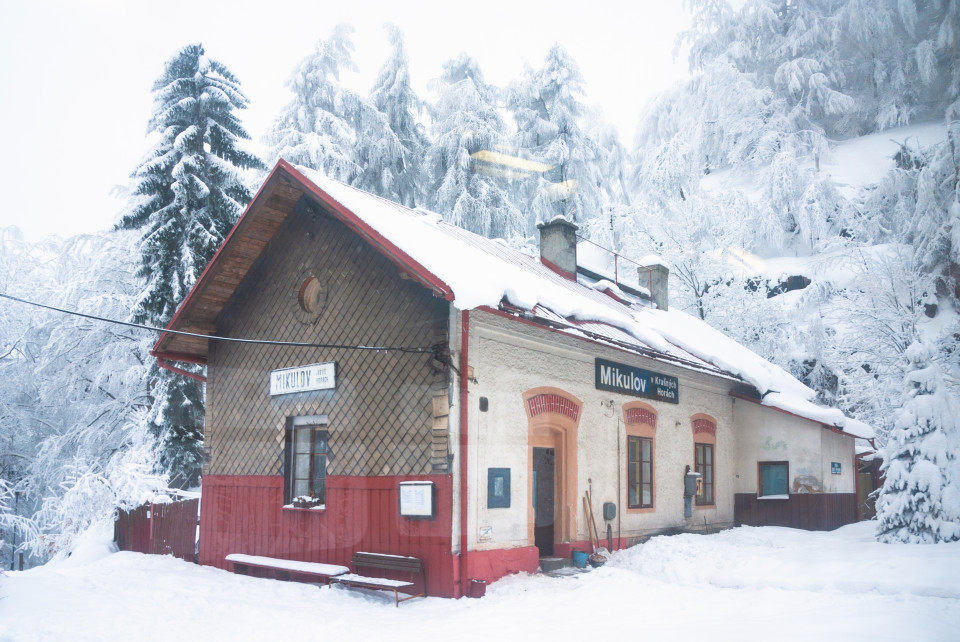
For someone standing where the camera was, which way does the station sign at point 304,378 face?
facing the viewer and to the left of the viewer

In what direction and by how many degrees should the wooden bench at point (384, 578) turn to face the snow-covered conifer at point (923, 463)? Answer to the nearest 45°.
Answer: approximately 135° to its left

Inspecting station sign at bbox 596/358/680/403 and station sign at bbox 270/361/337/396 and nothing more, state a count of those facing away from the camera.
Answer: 0

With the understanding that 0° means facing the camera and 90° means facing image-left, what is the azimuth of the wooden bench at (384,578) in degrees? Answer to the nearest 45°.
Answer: approximately 45°

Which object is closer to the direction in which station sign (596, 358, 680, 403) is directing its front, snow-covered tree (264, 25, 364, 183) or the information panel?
the information panel

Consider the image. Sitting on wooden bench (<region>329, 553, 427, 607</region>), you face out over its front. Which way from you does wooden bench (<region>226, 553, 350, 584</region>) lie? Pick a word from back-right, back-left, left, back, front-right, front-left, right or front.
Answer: right

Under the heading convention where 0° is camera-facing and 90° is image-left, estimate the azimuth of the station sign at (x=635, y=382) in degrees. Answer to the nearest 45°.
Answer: approximately 315°

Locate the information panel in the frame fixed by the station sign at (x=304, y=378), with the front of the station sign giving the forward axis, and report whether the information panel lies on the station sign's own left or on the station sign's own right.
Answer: on the station sign's own left

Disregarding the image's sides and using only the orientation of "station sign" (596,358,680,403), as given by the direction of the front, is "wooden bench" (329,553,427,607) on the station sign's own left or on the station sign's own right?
on the station sign's own right

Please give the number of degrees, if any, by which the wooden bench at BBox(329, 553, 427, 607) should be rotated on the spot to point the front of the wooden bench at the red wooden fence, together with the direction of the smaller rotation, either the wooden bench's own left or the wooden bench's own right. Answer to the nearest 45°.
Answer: approximately 90° to the wooden bench's own right

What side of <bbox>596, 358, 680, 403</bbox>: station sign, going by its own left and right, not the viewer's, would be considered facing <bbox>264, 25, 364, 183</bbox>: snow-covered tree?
back

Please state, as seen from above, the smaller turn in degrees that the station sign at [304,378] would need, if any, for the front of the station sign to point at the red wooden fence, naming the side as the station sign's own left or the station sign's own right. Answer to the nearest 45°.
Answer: approximately 90° to the station sign's own right
